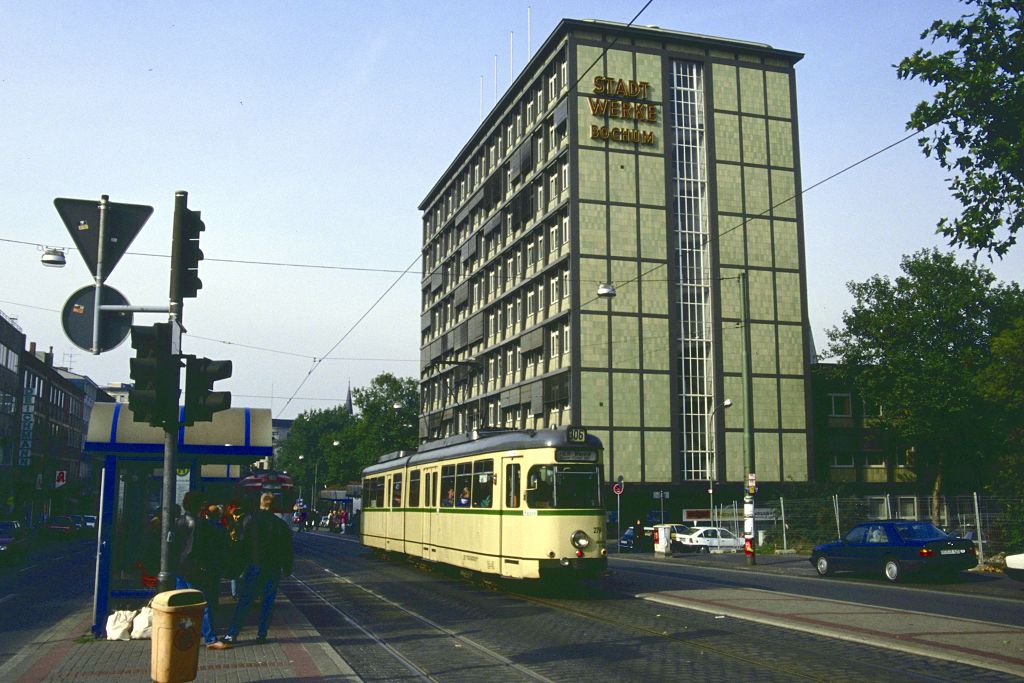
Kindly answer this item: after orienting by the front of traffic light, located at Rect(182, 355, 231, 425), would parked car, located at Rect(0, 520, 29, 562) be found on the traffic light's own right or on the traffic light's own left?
on the traffic light's own left

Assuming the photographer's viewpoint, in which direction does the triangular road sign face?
facing away from the viewer

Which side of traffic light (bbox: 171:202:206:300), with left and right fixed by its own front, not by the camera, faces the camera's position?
right

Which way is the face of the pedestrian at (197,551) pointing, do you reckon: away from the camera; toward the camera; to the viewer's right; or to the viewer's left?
away from the camera

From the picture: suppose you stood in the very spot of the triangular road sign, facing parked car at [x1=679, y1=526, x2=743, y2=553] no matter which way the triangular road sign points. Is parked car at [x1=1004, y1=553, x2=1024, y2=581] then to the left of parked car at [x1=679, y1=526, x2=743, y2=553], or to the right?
right

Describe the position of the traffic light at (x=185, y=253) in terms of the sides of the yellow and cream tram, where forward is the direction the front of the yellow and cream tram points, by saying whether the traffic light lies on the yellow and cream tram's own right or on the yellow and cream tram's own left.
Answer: on the yellow and cream tram's own right

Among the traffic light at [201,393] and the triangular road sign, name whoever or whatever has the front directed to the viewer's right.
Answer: the traffic light

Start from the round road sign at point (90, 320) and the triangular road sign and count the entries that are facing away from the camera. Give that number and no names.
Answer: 2

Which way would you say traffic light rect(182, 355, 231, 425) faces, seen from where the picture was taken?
facing to the right of the viewer
